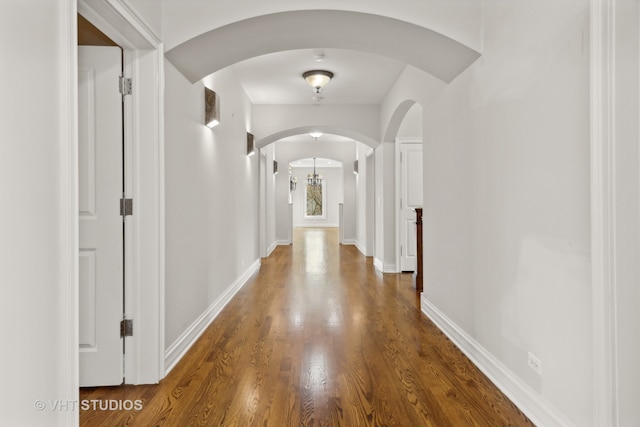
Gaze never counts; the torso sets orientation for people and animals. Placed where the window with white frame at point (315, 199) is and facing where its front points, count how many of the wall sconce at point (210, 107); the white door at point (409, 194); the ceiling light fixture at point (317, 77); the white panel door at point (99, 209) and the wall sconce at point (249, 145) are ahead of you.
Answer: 5

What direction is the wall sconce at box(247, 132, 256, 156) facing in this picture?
to the viewer's right

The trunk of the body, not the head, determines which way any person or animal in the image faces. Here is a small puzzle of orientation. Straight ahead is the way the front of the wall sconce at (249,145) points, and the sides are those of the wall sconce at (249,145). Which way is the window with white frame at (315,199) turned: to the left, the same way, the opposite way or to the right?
to the right

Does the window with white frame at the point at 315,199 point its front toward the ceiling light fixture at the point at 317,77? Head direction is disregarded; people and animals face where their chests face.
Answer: yes

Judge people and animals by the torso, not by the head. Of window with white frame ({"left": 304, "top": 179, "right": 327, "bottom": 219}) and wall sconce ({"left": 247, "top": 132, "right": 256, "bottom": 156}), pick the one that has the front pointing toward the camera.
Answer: the window with white frame

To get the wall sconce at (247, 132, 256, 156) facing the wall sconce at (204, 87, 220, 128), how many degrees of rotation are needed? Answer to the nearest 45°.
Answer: approximately 90° to its right

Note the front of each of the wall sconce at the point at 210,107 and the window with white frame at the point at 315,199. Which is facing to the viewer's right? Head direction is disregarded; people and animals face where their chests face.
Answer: the wall sconce

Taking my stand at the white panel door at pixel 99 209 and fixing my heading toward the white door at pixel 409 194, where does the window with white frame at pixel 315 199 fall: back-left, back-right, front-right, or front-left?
front-left

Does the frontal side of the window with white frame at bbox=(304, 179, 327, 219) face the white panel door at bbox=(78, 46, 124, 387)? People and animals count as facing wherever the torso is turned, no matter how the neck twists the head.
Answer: yes

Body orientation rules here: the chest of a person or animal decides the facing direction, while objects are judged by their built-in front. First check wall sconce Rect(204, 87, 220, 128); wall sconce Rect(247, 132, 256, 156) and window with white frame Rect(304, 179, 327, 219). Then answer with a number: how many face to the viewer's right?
2

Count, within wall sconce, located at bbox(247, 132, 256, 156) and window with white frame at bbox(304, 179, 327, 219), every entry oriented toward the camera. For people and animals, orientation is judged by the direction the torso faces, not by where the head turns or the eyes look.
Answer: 1

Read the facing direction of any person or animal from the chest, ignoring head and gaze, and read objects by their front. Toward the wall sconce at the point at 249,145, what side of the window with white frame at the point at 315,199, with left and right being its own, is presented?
front

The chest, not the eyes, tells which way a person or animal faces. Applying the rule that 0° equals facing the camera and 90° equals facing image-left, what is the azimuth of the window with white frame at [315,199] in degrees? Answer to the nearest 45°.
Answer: approximately 0°

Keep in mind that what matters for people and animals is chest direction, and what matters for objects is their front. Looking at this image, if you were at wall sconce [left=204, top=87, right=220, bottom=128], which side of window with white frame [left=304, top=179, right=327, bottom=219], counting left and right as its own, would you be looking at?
front

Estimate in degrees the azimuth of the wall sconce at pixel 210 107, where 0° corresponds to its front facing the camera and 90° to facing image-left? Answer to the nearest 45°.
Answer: approximately 270°

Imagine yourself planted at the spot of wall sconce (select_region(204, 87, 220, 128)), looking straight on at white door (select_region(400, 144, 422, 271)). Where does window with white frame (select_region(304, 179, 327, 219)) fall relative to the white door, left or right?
left
